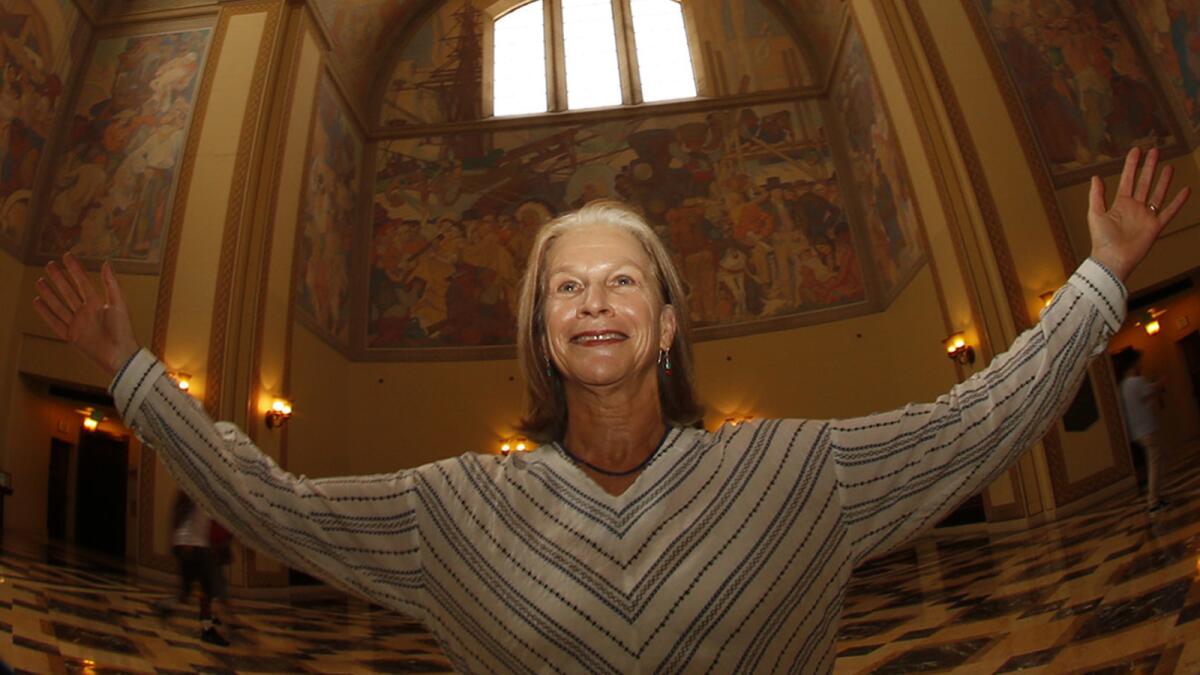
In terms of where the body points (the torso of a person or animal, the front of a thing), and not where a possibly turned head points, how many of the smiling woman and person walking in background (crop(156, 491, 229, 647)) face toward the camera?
1

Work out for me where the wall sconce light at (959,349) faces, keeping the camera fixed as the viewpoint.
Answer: facing the viewer and to the left of the viewer

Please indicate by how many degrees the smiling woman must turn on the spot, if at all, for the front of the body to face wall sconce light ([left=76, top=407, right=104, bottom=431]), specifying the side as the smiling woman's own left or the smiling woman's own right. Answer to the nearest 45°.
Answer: approximately 135° to the smiling woman's own right

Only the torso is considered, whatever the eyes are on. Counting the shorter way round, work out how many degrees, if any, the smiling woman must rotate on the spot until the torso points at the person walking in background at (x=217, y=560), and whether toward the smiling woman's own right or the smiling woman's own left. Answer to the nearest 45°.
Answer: approximately 135° to the smiling woman's own right

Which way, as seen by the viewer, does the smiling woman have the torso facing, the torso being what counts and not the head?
toward the camera
